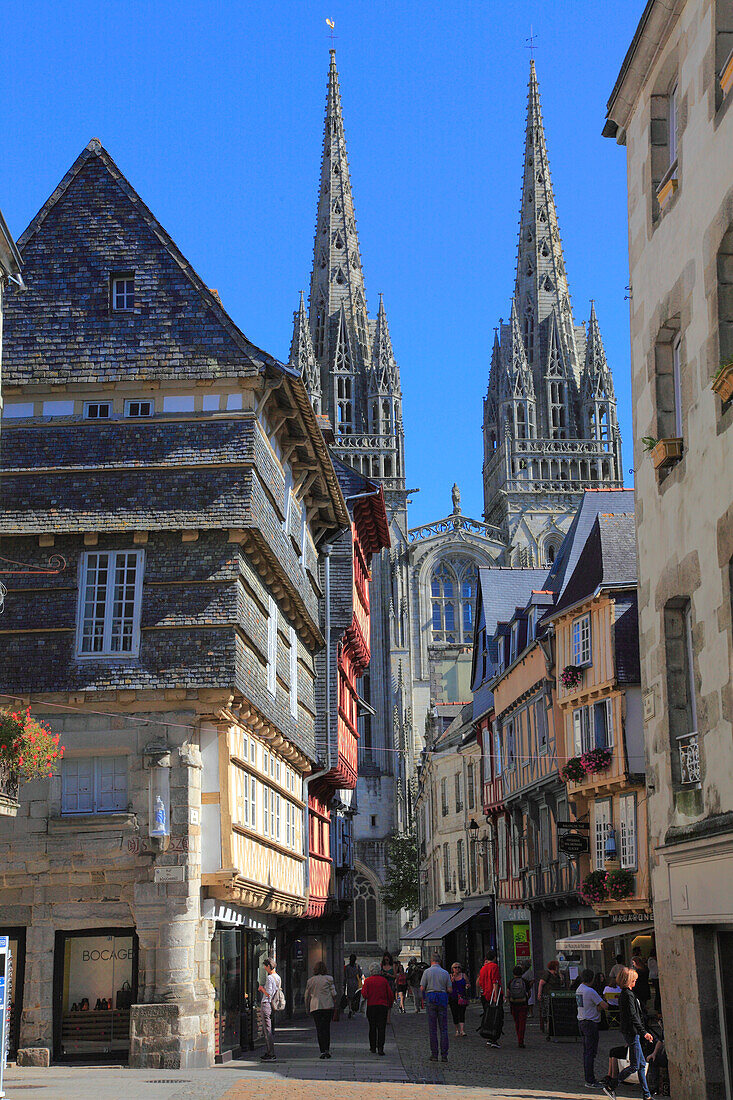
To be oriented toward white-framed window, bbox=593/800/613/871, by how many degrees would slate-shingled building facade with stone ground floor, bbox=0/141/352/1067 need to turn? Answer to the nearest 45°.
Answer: approximately 135° to its left

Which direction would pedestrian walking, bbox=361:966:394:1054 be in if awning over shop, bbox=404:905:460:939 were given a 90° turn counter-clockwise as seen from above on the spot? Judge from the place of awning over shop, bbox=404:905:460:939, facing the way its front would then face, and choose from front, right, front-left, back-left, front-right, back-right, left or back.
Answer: front-right

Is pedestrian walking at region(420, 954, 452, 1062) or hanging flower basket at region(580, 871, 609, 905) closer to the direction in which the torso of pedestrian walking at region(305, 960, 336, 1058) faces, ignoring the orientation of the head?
the hanging flower basket

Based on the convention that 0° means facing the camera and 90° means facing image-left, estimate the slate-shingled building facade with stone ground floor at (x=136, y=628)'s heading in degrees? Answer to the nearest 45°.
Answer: approximately 0°

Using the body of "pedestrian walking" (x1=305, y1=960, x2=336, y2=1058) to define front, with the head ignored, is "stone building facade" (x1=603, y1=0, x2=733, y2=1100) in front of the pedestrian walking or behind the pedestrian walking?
behind

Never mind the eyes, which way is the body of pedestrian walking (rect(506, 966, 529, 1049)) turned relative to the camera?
away from the camera

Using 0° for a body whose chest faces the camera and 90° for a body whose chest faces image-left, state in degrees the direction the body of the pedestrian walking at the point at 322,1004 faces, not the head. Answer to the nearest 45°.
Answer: approximately 180°

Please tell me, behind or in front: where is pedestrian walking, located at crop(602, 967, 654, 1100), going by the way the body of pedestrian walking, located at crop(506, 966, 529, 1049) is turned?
behind
